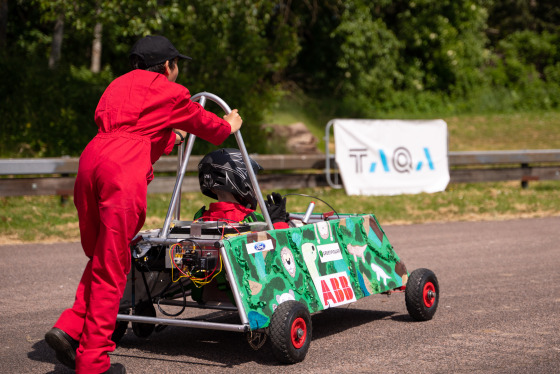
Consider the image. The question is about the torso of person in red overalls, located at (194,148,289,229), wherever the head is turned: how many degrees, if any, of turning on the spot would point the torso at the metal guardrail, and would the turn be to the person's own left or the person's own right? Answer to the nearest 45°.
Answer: approximately 45° to the person's own left

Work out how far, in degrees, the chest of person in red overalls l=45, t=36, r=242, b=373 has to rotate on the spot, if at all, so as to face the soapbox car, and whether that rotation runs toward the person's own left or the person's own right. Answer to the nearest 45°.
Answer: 0° — they already face it

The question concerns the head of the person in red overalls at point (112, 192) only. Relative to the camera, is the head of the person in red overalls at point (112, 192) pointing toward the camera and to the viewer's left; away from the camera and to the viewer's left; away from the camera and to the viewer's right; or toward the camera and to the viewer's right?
away from the camera and to the viewer's right

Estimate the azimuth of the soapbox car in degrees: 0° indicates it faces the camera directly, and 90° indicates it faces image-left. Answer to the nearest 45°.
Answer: approximately 225°

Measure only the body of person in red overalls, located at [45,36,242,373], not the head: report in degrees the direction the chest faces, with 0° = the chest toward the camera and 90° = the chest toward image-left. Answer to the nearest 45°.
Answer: approximately 225°

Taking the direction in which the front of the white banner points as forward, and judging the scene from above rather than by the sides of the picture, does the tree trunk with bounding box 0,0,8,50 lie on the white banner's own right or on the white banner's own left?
on the white banner's own right

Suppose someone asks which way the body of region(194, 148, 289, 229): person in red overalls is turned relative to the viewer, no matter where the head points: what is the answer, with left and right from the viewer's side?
facing away from the viewer and to the right of the viewer

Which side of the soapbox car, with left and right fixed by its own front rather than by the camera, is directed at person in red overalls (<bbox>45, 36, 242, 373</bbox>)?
back

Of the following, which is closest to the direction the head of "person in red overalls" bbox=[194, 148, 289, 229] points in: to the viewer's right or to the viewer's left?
to the viewer's right

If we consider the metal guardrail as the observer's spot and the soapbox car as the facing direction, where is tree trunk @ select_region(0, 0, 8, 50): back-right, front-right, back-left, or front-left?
back-right

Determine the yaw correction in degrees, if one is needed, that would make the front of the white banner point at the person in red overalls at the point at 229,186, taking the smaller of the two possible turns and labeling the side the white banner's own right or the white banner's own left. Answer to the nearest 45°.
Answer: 0° — it already faces them

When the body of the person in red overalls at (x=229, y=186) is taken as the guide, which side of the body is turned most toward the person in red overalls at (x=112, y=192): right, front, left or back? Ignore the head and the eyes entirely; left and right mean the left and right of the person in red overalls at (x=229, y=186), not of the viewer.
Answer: back
